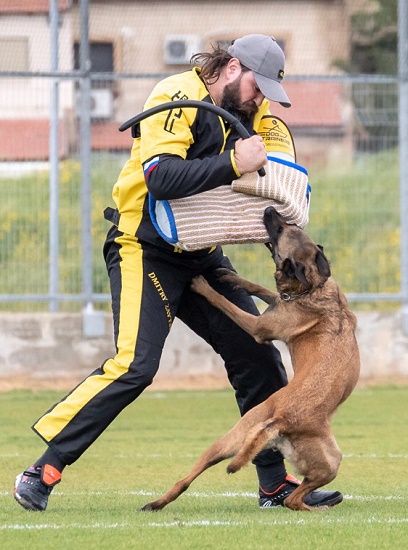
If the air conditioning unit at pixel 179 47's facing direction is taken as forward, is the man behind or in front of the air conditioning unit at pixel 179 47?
in front

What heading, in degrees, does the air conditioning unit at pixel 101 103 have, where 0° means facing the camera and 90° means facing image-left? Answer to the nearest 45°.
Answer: approximately 0°

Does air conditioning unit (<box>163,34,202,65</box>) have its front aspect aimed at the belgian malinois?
yes

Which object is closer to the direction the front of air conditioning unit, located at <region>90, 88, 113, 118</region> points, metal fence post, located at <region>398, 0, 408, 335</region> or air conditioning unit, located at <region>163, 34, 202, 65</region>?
the metal fence post

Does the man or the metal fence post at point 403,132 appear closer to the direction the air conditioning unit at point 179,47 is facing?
the man

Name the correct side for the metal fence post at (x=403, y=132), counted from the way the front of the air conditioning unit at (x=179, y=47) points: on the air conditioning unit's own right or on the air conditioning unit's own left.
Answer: on the air conditioning unit's own left

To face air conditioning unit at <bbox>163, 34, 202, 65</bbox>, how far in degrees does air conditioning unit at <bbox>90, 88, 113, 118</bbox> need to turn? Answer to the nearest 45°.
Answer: approximately 135° to its left
